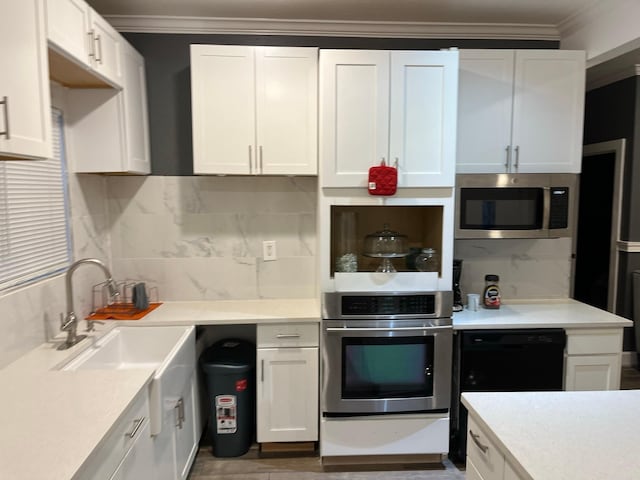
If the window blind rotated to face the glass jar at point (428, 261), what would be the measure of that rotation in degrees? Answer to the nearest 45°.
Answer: approximately 45° to its left

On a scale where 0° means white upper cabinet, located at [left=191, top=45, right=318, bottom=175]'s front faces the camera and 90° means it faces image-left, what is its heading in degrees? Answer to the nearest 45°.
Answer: approximately 0°

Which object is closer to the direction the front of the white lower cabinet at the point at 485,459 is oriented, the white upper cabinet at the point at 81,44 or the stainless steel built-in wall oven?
the white upper cabinet

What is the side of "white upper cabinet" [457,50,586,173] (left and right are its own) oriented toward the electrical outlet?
right

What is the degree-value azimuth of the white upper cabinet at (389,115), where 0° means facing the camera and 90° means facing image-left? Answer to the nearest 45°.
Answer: approximately 0°

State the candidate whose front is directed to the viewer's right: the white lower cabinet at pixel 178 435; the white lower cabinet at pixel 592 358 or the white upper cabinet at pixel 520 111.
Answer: the white lower cabinet at pixel 178 435

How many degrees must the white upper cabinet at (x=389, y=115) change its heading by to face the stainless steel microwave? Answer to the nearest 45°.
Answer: approximately 90° to its left
